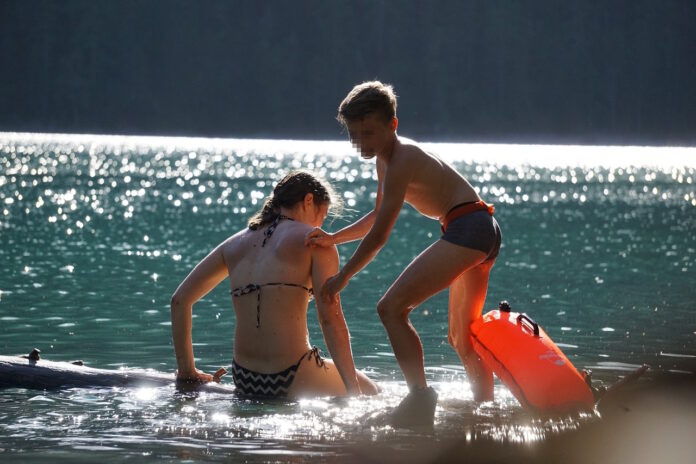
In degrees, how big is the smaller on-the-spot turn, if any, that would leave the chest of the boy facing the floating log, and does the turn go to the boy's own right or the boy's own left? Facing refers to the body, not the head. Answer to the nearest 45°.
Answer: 0° — they already face it

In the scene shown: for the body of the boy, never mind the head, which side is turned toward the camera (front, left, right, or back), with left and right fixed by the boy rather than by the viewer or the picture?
left
